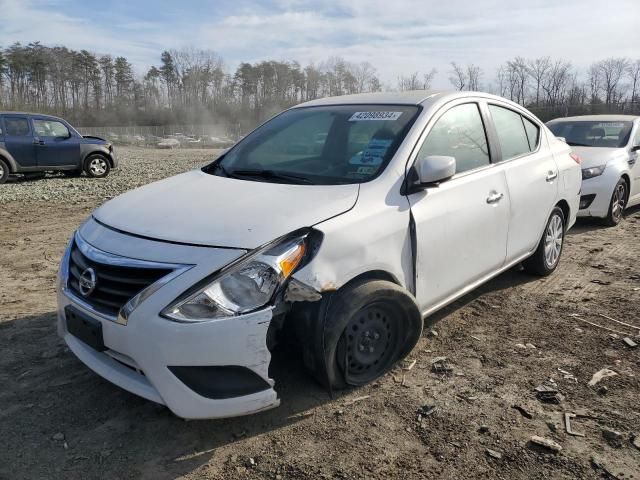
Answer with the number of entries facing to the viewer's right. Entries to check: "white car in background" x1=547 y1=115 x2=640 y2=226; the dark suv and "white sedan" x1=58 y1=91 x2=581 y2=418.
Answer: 1

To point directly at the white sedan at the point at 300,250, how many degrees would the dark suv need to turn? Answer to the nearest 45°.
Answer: approximately 90° to its right

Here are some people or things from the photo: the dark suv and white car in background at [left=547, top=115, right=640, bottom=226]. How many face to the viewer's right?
1

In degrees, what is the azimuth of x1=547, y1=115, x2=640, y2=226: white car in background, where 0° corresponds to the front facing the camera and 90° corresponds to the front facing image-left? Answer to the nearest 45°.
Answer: approximately 45°

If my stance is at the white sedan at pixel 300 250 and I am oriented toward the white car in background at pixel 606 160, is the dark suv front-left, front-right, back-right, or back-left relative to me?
front-left

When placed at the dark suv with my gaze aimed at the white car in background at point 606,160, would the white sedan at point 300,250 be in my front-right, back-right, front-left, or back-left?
front-right

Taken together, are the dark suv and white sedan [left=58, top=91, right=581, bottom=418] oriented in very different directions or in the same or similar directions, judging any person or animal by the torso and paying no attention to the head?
very different directions

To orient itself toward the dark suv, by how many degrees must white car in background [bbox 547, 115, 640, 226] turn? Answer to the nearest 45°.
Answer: approximately 45° to its right

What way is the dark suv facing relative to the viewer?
to the viewer's right

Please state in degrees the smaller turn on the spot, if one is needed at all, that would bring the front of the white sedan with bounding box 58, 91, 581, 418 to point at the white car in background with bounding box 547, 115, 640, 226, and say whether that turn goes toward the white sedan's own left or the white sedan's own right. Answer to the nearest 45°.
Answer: approximately 180°

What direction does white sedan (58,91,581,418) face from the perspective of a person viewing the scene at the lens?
facing the viewer and to the left of the viewer

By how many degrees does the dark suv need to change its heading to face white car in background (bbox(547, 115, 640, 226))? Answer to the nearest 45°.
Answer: approximately 45° to its right

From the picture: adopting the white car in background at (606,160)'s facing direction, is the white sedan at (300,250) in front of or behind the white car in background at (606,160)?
in front
